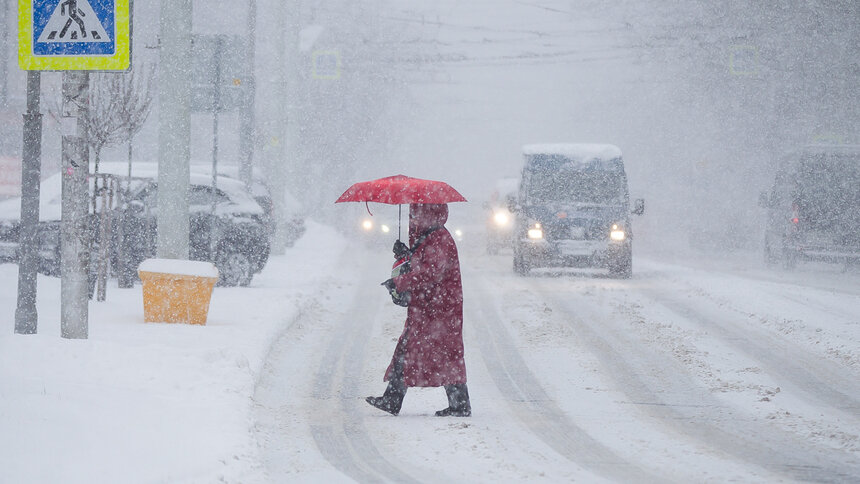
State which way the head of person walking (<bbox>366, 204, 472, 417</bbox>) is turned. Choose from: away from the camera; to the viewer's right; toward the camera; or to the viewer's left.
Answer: to the viewer's left

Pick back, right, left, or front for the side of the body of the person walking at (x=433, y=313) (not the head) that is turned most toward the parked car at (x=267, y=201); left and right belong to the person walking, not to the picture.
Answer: right

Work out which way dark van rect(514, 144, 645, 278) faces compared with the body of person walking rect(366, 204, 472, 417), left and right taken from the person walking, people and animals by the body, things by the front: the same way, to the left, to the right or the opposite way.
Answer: to the left

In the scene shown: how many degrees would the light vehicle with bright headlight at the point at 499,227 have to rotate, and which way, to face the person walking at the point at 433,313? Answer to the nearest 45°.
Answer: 0° — it already faces them

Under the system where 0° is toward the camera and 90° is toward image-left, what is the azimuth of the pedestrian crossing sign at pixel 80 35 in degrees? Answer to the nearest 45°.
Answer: approximately 0°

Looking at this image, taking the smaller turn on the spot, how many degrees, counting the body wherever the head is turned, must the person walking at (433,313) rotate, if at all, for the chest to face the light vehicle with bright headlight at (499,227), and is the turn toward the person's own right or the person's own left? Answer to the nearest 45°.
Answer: approximately 90° to the person's own right

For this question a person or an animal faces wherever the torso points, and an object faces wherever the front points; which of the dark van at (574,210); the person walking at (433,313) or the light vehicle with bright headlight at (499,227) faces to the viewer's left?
the person walking

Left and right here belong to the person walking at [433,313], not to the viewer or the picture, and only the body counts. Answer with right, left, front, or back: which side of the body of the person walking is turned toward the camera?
left

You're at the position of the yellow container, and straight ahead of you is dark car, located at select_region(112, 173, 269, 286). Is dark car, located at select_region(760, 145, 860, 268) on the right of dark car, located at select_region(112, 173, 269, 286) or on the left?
right

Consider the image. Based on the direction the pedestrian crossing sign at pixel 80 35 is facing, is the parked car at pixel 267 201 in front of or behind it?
behind
